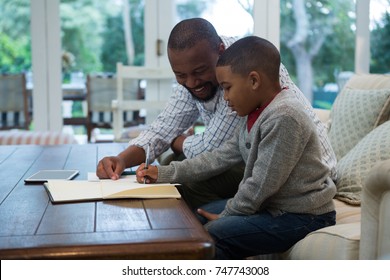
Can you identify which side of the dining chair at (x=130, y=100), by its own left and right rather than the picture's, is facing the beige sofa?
back

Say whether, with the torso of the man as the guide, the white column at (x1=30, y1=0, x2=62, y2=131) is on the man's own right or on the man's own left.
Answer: on the man's own right

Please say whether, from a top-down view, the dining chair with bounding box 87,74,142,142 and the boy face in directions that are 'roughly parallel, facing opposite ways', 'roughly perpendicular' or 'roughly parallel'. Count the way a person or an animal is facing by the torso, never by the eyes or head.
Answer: roughly perpendicular

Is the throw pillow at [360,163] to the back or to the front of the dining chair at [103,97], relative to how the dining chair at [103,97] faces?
to the back

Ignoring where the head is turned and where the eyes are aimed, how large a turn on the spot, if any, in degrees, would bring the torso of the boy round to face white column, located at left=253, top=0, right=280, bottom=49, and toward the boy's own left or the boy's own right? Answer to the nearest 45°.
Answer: approximately 90° to the boy's own right

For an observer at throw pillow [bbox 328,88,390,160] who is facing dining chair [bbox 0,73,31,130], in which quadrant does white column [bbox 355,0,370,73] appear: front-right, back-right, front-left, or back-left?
front-right

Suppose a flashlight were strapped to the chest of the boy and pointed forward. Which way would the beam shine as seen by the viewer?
to the viewer's left

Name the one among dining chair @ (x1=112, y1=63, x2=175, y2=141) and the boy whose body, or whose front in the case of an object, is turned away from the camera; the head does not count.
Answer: the dining chair

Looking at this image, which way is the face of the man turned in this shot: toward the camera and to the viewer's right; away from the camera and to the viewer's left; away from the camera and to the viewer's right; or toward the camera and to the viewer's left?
toward the camera and to the viewer's left

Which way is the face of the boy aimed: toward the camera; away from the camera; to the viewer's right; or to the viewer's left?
to the viewer's left

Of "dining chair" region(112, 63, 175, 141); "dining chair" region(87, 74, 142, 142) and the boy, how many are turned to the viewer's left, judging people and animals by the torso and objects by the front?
1

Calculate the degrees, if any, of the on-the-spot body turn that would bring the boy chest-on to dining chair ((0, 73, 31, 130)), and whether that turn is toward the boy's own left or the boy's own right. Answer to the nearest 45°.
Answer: approximately 45° to the boy's own right

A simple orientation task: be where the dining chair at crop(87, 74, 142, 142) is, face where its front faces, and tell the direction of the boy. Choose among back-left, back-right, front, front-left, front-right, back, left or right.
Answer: back
